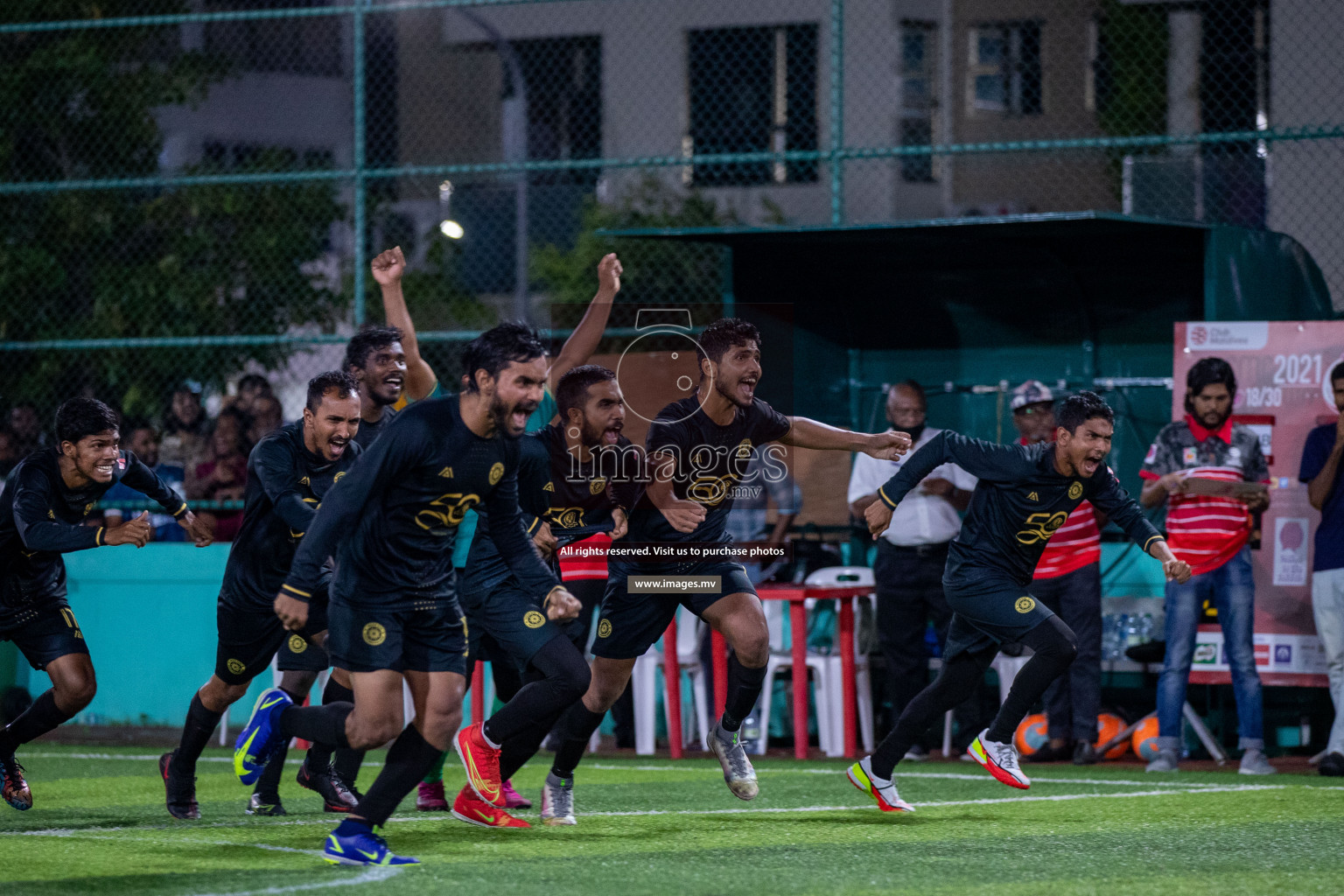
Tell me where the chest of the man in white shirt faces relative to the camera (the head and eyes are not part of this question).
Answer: toward the camera

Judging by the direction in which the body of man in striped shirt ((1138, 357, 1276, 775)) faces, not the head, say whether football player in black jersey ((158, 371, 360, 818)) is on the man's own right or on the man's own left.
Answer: on the man's own right

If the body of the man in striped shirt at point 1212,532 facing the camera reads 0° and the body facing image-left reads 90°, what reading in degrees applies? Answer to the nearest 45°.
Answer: approximately 0°

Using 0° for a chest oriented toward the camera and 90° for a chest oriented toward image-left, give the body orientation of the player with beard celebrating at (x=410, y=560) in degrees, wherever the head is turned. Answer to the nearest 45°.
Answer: approximately 315°

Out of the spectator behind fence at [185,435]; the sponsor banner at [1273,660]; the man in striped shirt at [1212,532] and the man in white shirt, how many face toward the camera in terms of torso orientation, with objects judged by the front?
4

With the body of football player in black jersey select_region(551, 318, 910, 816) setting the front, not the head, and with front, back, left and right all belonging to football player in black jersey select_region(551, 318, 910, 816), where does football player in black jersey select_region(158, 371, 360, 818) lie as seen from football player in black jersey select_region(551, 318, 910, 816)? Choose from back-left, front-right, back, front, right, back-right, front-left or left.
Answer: back-right

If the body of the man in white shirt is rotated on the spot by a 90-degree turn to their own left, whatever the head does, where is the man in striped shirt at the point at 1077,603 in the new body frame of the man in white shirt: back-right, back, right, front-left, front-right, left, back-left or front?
front

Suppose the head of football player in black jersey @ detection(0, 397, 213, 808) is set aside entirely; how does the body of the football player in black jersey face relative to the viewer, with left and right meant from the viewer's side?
facing the viewer and to the right of the viewer

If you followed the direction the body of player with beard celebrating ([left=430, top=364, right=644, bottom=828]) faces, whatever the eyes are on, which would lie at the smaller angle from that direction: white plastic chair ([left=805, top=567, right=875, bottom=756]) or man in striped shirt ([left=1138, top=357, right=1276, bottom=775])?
the man in striped shirt

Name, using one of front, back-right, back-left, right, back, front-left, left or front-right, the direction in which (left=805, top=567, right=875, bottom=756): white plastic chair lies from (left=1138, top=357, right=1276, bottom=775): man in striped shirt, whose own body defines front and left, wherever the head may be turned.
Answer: right

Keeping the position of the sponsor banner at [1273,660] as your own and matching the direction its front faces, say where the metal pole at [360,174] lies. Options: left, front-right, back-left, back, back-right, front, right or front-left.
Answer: right

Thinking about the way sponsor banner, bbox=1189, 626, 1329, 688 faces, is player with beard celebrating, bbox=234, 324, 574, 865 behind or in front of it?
in front

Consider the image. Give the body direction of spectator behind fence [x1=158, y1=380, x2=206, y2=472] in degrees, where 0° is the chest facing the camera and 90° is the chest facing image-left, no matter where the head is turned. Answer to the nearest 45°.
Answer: approximately 0°

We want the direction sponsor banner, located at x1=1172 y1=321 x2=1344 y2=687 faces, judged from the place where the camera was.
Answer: facing the viewer

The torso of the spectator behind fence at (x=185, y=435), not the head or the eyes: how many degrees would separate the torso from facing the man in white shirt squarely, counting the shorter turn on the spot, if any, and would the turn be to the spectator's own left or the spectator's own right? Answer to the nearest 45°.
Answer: approximately 45° to the spectator's own left

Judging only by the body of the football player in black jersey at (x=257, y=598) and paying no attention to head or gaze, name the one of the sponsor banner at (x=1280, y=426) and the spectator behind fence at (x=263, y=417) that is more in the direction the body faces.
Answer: the sponsor banner

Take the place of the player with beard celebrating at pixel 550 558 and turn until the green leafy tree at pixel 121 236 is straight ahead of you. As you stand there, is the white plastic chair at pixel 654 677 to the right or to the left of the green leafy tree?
right
